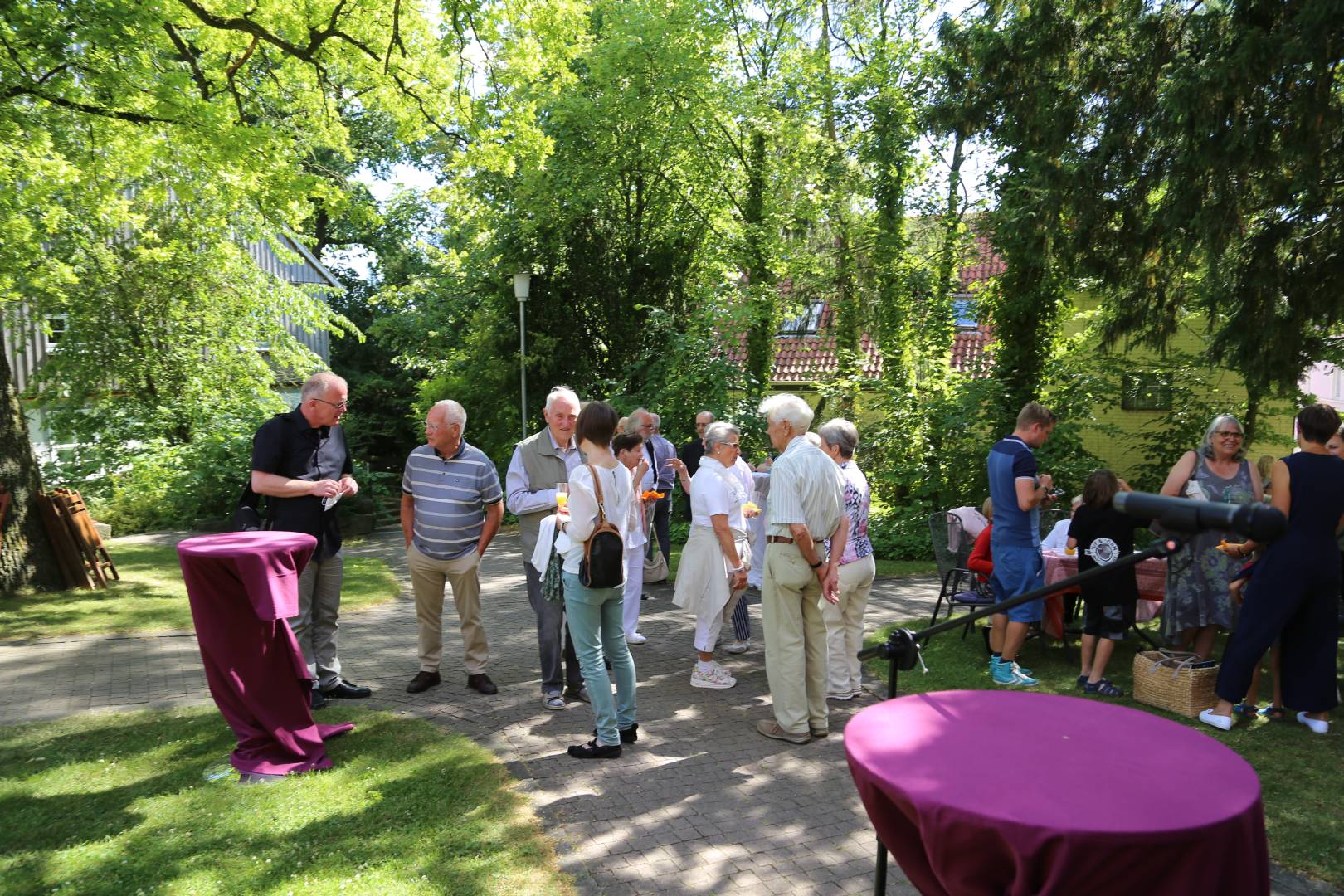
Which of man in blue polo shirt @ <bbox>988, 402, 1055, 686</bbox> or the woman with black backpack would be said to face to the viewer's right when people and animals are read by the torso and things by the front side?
the man in blue polo shirt

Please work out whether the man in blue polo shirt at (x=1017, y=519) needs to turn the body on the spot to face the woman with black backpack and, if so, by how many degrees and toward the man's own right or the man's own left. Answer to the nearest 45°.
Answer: approximately 135° to the man's own right

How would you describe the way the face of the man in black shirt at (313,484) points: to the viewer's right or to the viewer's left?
to the viewer's right

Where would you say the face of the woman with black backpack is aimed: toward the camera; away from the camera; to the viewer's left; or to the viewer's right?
away from the camera

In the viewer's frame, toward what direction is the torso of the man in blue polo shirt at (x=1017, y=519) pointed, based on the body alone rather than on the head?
to the viewer's right

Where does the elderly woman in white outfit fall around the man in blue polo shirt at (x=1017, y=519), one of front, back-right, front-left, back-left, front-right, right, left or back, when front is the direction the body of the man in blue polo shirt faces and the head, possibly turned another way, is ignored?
back

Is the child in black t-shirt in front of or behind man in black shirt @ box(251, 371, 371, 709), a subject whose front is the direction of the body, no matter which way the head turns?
in front

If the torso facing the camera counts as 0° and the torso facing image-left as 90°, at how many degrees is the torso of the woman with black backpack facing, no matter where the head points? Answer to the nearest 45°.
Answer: approximately 135°

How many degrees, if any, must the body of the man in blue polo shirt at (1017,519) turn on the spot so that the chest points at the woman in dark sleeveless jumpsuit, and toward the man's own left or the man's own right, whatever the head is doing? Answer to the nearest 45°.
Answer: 0° — they already face them

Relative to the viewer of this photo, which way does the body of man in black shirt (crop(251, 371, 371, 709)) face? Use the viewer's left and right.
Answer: facing the viewer and to the right of the viewer

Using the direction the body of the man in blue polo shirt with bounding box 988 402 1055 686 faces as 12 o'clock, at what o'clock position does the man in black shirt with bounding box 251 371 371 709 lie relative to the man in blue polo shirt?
The man in black shirt is roughly at 5 o'clock from the man in blue polo shirt.

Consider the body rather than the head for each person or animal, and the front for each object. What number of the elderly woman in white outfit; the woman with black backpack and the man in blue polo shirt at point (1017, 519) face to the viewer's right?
2

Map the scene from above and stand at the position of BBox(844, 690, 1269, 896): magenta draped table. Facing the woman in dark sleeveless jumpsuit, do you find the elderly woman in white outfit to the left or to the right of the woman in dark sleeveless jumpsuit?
left

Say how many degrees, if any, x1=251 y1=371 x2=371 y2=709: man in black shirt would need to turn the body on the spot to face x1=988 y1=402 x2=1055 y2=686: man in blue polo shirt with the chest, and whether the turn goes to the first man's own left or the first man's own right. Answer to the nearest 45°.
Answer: approximately 45° to the first man's own left
